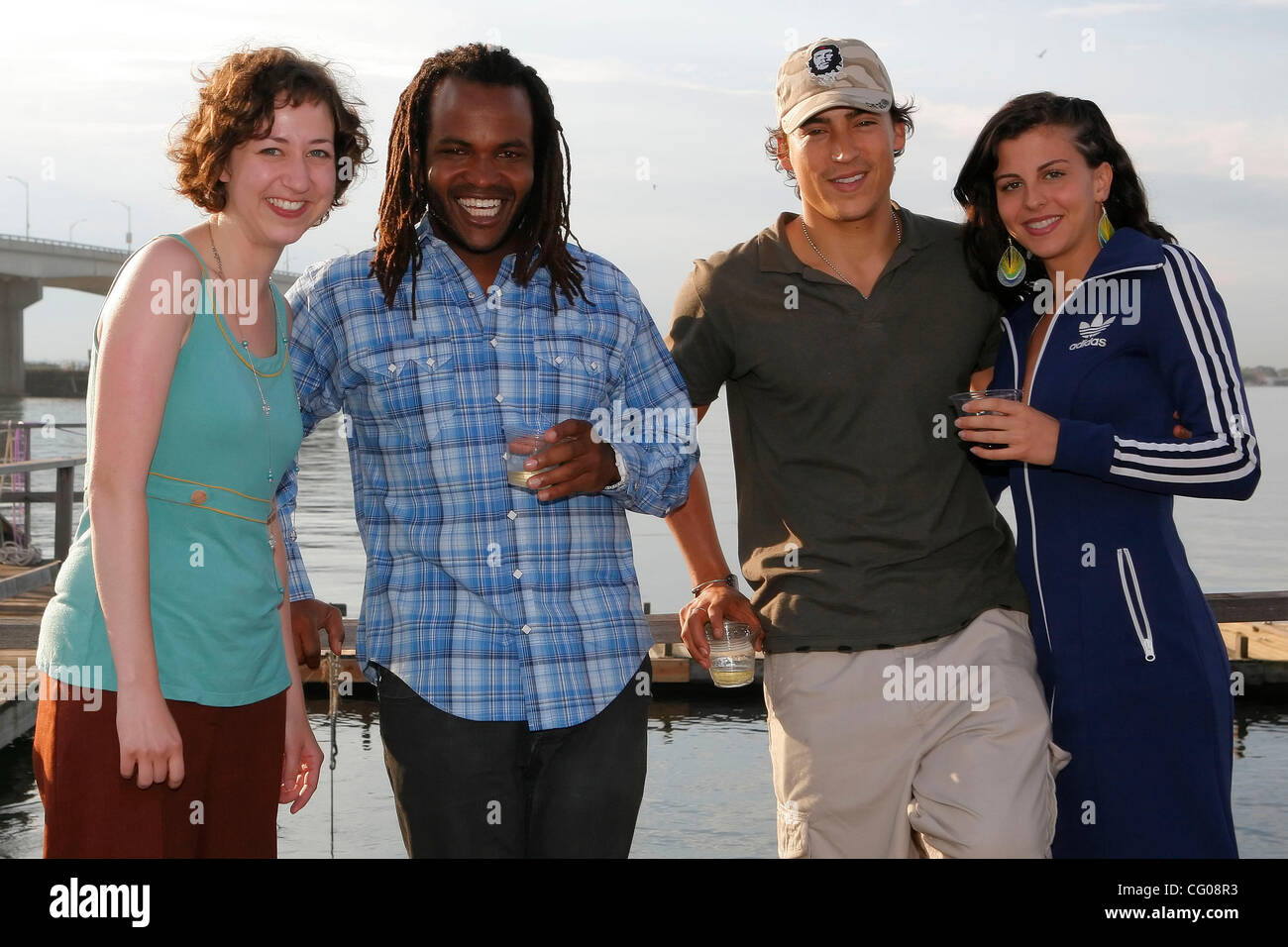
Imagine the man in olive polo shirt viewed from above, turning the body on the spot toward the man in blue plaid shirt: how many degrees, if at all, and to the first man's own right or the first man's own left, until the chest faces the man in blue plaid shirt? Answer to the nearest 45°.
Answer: approximately 45° to the first man's own right

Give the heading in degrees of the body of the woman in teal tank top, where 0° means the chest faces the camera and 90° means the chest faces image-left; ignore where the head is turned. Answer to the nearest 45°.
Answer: approximately 315°

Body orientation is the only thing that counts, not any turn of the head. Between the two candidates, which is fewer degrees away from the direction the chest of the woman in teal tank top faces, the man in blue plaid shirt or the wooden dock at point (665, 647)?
the man in blue plaid shirt

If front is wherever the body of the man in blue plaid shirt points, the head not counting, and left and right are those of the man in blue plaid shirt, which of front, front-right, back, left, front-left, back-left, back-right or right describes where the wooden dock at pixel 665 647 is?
back

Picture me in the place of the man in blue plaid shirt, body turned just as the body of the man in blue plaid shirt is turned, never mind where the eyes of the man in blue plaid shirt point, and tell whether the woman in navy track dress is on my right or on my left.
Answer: on my left
